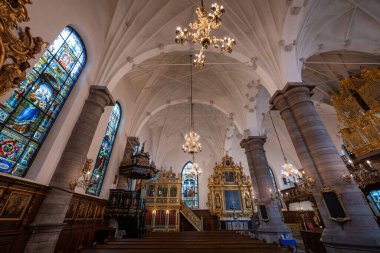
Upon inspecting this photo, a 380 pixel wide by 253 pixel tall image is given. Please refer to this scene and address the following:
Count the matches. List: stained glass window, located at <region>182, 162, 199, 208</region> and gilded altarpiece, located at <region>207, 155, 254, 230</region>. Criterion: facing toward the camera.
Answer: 2

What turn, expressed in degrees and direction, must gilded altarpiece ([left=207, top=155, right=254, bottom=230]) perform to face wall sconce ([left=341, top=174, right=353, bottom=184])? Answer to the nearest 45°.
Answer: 0° — it already faces it

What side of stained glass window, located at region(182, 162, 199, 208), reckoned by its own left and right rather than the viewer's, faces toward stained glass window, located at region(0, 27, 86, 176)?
front

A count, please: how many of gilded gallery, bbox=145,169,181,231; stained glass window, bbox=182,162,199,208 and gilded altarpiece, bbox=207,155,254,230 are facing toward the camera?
3

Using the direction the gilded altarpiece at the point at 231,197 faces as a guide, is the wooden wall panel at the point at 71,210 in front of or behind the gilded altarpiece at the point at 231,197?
in front

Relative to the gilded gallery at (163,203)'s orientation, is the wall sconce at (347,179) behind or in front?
in front

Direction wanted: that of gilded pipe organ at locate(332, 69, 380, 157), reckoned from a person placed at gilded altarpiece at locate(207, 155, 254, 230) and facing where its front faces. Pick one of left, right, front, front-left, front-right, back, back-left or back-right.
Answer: front-left

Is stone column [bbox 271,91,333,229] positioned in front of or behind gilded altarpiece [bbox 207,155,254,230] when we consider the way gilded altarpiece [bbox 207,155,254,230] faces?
in front

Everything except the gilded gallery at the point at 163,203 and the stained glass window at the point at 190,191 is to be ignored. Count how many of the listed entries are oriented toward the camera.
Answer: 2

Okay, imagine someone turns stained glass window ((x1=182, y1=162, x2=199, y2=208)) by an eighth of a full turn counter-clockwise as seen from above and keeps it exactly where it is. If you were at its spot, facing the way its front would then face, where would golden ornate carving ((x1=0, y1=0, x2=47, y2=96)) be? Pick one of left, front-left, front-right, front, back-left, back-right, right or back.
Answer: front-right

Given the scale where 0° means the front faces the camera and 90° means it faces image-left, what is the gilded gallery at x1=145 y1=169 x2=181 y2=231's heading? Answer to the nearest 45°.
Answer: approximately 0°

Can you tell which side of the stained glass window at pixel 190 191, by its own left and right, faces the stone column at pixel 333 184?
front

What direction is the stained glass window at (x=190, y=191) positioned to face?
toward the camera

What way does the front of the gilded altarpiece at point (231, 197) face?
toward the camera
